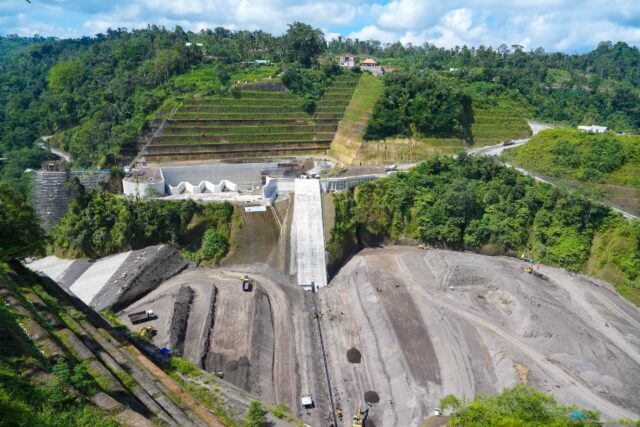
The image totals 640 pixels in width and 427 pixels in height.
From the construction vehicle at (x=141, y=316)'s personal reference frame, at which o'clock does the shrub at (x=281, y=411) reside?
The shrub is roughly at 2 o'clock from the construction vehicle.

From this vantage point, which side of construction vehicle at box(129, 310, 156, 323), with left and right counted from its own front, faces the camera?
right

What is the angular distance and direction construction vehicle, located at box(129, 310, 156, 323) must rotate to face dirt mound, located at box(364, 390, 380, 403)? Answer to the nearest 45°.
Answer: approximately 45° to its right

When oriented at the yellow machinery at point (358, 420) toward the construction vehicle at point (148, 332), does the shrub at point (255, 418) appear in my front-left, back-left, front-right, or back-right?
front-left

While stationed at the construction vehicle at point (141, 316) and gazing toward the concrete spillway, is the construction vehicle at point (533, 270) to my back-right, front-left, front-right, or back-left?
front-right

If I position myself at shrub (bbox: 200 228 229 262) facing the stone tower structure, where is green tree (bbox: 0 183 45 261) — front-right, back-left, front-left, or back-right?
front-left

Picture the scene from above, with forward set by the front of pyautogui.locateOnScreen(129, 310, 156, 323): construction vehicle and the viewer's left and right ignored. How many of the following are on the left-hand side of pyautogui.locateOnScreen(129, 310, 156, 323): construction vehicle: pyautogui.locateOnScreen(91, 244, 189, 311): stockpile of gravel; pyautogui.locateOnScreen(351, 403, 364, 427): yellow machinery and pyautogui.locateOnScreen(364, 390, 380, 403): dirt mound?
1

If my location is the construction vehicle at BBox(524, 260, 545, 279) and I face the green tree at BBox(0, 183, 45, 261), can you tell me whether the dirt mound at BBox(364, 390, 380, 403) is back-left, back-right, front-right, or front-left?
front-left

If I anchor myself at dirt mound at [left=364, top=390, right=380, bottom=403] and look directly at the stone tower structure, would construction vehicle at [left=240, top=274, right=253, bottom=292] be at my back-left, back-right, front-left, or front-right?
front-right

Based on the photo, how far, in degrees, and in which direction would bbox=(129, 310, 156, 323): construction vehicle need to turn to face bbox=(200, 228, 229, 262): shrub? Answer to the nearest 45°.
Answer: approximately 45° to its left

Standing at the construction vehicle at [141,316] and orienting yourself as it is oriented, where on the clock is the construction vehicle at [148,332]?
the construction vehicle at [148,332] is roughly at 3 o'clock from the construction vehicle at [141,316].

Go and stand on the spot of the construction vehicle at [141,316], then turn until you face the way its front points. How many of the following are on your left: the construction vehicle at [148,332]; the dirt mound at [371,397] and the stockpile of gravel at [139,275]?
1
